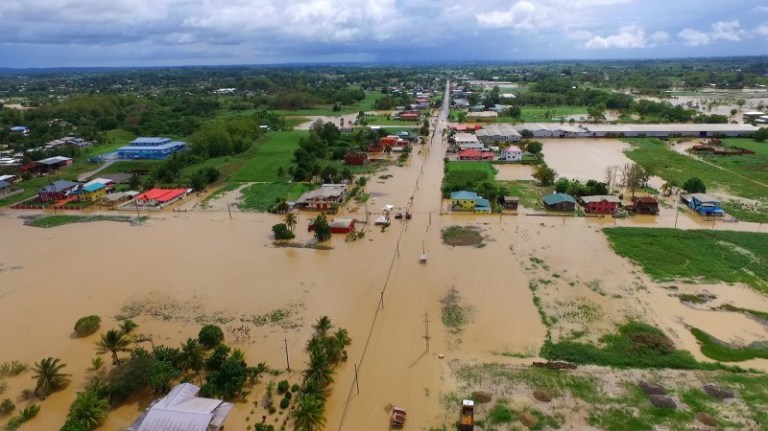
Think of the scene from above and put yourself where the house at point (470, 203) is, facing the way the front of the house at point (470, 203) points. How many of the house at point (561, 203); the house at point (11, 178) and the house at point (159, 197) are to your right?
2

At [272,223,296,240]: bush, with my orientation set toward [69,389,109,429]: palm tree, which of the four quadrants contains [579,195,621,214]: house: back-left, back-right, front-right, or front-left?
back-left

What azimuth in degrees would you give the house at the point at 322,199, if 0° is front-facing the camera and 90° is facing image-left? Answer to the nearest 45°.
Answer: approximately 0°

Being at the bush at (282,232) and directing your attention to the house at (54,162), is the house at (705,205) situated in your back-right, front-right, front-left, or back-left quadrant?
back-right

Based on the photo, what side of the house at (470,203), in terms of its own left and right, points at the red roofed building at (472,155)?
back

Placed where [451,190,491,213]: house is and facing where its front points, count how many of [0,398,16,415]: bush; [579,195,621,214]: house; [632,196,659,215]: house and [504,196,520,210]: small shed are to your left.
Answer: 3

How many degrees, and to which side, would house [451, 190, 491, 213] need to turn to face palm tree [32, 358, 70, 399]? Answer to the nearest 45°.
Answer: approximately 45° to its right

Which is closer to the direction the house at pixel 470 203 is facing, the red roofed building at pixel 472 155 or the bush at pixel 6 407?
the bush

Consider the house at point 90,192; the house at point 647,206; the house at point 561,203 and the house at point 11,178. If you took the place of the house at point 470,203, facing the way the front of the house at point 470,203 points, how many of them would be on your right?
2

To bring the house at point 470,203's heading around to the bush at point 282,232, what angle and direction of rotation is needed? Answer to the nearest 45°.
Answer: approximately 45° to its right
